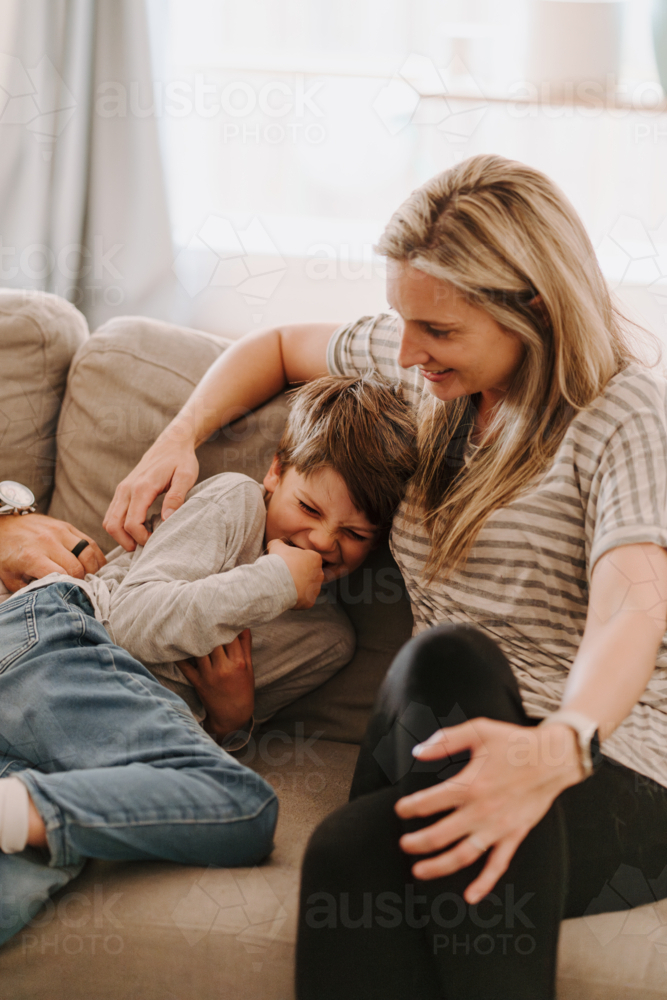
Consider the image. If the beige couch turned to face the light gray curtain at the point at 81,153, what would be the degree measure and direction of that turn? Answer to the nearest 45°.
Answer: approximately 180°

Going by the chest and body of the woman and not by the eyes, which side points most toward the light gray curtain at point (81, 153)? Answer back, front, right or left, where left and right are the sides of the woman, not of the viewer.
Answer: right

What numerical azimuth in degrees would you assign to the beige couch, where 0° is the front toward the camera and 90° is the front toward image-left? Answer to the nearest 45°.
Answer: approximately 0°

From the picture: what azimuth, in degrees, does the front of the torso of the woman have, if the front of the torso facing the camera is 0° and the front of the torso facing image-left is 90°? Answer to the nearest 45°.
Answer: approximately 45°
